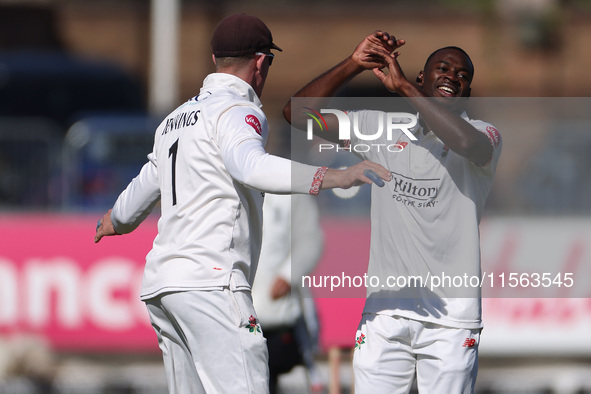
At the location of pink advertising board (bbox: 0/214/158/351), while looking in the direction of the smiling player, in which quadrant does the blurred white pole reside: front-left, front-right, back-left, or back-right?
back-left

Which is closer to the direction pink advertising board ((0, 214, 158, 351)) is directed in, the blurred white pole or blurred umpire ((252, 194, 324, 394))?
the blurred umpire

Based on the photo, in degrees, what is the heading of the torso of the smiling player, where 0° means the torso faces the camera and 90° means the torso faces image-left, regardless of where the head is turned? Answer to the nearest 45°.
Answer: approximately 0°

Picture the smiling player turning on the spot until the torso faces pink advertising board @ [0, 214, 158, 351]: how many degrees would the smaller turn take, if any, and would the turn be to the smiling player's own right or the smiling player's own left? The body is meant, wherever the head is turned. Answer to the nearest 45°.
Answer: approximately 135° to the smiling player's own right

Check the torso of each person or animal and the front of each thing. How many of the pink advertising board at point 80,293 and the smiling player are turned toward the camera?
2

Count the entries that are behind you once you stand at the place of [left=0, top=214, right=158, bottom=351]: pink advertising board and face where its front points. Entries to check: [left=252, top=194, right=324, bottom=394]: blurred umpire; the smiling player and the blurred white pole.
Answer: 1

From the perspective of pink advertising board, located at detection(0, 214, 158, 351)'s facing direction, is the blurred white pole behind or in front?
behind

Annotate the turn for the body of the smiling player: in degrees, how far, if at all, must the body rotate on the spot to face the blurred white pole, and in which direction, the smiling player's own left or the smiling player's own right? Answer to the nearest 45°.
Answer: approximately 180°

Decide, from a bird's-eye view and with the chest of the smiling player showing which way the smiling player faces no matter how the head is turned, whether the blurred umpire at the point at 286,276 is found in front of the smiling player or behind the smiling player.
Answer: behind

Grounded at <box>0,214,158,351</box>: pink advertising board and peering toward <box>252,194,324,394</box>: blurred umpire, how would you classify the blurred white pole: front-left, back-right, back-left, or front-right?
back-left
